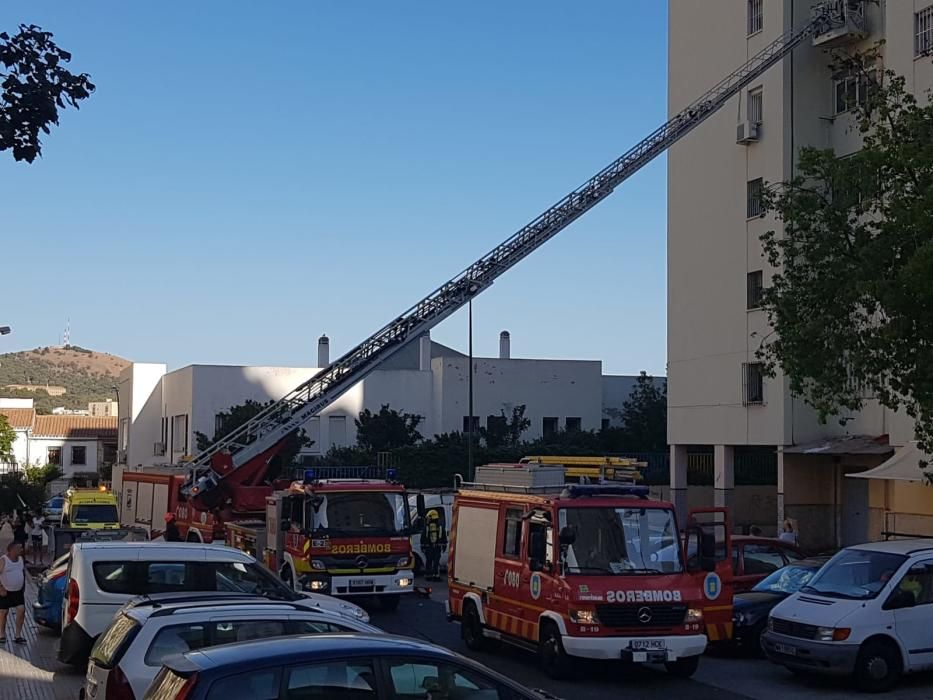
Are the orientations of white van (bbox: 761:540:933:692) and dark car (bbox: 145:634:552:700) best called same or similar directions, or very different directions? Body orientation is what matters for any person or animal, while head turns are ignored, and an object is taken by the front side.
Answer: very different directions

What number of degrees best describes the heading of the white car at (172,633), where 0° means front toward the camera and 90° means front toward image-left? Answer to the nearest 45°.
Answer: approximately 225°

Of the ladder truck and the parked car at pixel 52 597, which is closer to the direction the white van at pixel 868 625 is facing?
the parked car

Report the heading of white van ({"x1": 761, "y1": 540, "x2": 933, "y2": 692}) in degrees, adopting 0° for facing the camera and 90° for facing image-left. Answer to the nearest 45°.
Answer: approximately 45°

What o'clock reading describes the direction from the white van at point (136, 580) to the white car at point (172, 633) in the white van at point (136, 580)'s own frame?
The white car is roughly at 3 o'clock from the white van.

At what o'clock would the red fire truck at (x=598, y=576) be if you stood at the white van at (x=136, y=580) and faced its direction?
The red fire truck is roughly at 12 o'clock from the white van.

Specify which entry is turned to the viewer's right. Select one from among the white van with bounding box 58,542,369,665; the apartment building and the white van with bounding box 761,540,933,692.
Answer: the white van with bounding box 58,542,369,665
